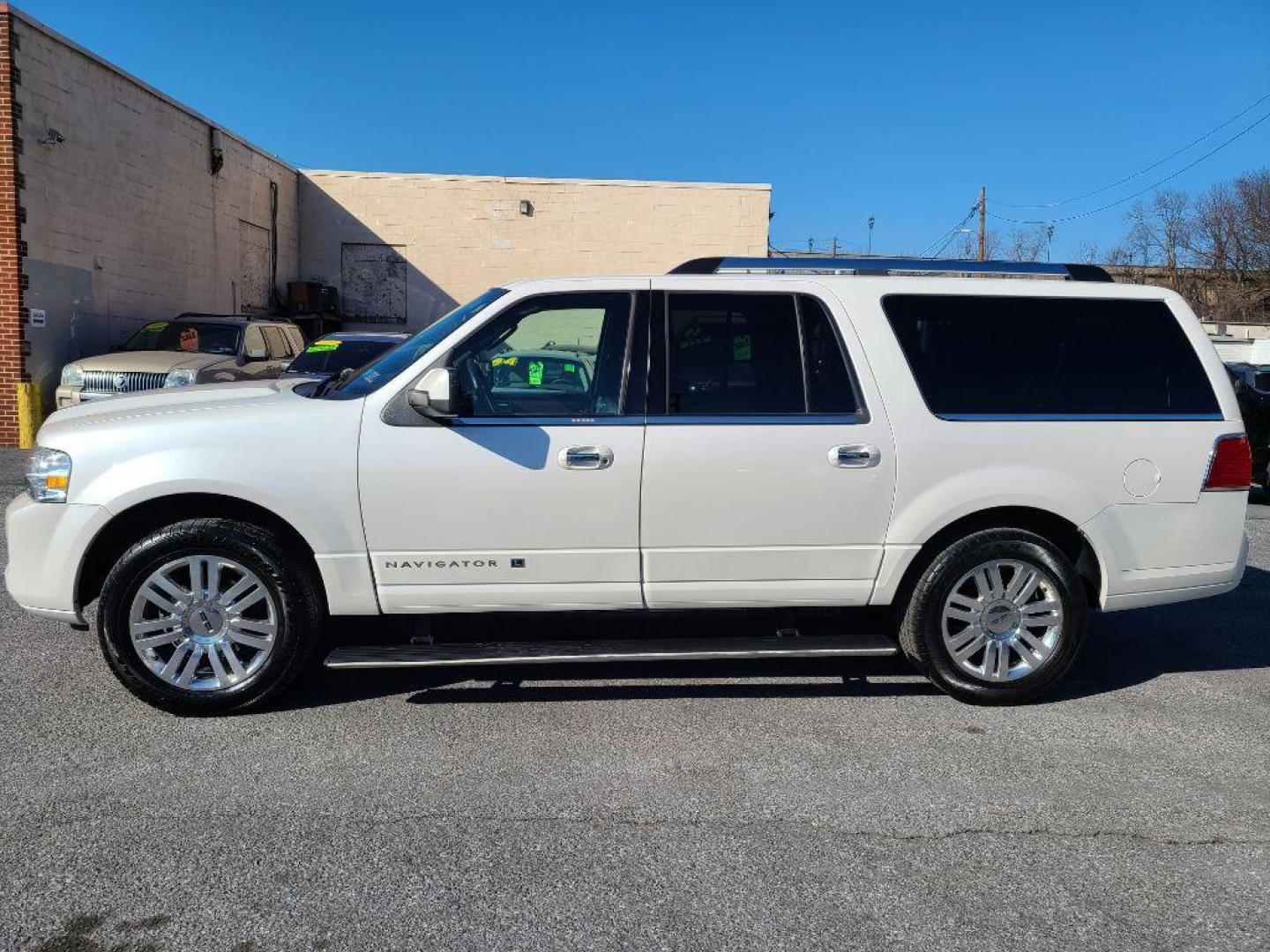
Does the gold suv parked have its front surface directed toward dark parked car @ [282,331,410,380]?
no

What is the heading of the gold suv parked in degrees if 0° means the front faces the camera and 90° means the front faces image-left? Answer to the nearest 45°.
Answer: approximately 45°

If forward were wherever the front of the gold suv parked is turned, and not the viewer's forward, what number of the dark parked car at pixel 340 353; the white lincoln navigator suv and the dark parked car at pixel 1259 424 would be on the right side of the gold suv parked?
0

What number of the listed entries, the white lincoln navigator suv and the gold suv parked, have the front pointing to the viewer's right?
0

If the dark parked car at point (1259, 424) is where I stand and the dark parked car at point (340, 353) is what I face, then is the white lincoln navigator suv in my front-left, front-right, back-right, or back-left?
front-left

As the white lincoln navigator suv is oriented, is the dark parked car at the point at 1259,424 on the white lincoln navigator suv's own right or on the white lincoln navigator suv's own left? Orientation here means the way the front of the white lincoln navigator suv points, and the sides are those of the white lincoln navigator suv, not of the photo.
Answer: on the white lincoln navigator suv's own right

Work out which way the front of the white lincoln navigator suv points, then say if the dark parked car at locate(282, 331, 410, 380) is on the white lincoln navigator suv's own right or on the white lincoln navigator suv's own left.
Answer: on the white lincoln navigator suv's own right

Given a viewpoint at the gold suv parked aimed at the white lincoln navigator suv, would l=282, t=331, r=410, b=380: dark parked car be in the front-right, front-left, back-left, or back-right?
front-left

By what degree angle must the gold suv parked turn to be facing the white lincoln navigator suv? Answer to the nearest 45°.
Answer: approximately 45° to its left

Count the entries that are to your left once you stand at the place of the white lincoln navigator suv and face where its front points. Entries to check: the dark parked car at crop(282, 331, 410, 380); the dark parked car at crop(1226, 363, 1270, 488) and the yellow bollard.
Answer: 0

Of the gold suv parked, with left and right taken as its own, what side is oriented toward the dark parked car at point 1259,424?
left

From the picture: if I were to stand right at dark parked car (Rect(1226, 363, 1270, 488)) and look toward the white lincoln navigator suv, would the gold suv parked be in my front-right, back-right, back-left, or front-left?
front-right

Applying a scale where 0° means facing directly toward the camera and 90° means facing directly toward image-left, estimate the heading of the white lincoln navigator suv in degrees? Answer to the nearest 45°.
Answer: approximately 90°

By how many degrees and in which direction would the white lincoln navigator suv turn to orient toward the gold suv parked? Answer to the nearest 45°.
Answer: approximately 45° to its right

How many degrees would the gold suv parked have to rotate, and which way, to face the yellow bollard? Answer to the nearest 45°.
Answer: approximately 90° to its right
